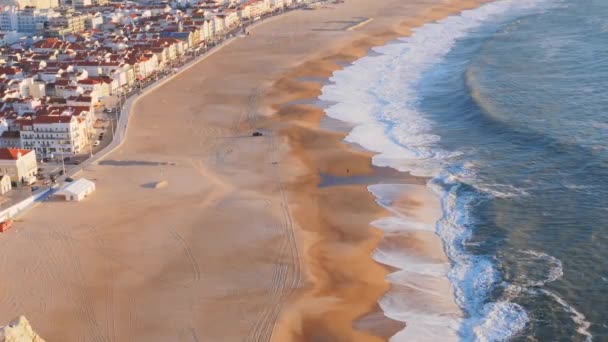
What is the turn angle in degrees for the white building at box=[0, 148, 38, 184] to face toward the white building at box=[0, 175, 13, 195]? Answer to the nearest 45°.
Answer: approximately 90° to its right

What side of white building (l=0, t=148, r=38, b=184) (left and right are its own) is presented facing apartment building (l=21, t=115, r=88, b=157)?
left

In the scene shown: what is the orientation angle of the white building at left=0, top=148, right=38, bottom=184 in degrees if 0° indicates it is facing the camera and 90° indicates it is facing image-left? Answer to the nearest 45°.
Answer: approximately 315°

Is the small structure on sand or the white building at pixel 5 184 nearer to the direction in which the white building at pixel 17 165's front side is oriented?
the small structure on sand

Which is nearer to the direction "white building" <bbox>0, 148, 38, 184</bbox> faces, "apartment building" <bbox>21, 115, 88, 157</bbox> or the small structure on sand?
the small structure on sand

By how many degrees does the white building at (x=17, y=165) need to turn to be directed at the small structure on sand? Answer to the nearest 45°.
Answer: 0° — it already faces it
